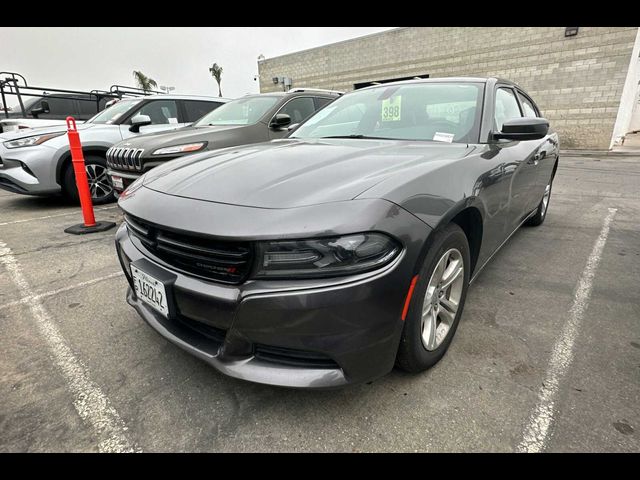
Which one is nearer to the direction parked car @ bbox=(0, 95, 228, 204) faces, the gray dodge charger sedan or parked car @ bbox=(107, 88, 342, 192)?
the gray dodge charger sedan

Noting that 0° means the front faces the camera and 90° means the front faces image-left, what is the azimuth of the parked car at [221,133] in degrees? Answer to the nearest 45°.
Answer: approximately 45°

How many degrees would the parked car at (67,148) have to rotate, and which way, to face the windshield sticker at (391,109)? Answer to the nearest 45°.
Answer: approximately 90° to its left

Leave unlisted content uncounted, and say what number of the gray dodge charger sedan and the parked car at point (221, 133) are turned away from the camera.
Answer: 0

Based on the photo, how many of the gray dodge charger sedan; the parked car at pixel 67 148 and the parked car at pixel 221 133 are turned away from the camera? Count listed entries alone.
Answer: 0

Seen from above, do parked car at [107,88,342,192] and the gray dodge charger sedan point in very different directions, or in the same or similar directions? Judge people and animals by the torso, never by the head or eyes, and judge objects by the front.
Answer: same or similar directions

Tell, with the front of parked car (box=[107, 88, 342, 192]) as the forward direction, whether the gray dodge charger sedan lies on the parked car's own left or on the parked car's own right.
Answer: on the parked car's own left

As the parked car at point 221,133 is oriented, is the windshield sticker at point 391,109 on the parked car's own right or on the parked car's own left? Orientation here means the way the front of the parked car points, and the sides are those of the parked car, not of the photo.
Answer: on the parked car's own left

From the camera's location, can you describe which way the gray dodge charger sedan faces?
facing the viewer and to the left of the viewer

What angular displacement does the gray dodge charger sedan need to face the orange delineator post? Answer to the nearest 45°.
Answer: approximately 90° to its right

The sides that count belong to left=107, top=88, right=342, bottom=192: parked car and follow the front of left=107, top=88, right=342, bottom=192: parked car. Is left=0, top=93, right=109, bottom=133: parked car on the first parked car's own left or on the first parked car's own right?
on the first parked car's own right

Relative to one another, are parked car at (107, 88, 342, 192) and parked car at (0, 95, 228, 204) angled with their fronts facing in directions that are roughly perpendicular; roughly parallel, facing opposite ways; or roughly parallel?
roughly parallel

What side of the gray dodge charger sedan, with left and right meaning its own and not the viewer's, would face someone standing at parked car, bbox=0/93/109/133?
right

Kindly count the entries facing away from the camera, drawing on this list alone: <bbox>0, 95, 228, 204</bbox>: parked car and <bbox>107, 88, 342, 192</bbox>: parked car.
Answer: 0
